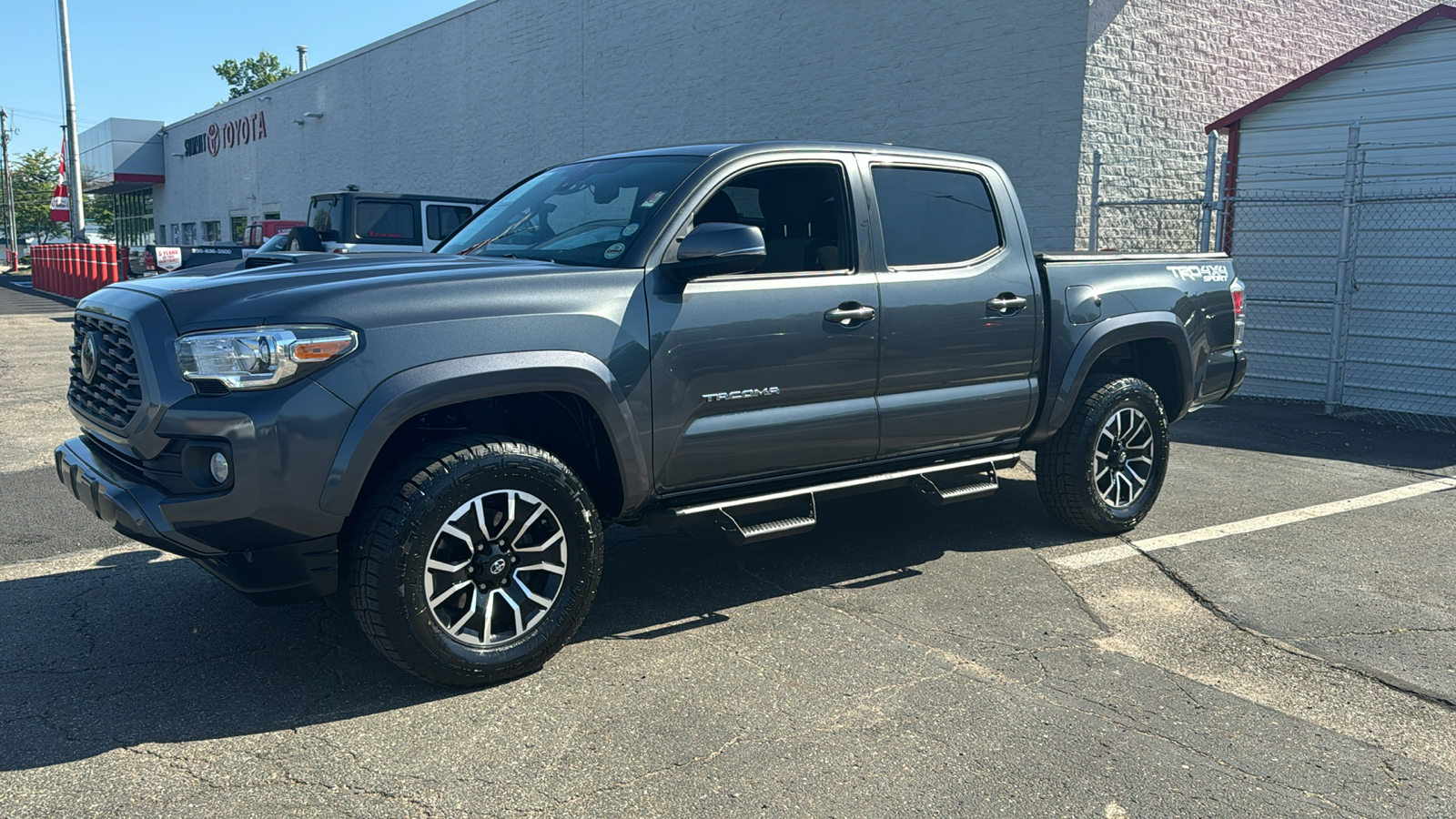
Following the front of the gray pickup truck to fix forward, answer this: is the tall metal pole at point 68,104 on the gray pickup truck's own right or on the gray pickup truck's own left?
on the gray pickup truck's own right

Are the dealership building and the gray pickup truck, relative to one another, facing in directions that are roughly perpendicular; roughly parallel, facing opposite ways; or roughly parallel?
roughly perpendicular

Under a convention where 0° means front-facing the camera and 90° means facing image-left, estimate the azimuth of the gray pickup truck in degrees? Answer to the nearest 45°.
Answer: approximately 45°

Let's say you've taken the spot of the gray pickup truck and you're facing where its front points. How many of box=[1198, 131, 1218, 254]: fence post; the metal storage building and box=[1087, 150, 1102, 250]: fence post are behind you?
3

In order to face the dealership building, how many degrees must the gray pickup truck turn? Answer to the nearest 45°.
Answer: approximately 135° to its right

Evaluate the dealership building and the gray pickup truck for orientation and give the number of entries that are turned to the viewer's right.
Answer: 0

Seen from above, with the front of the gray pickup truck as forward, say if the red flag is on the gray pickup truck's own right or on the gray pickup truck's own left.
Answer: on the gray pickup truck's own right

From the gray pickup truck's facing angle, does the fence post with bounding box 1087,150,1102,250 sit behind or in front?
behind

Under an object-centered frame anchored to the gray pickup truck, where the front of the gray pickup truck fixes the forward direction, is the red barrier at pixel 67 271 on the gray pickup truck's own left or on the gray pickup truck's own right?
on the gray pickup truck's own right
